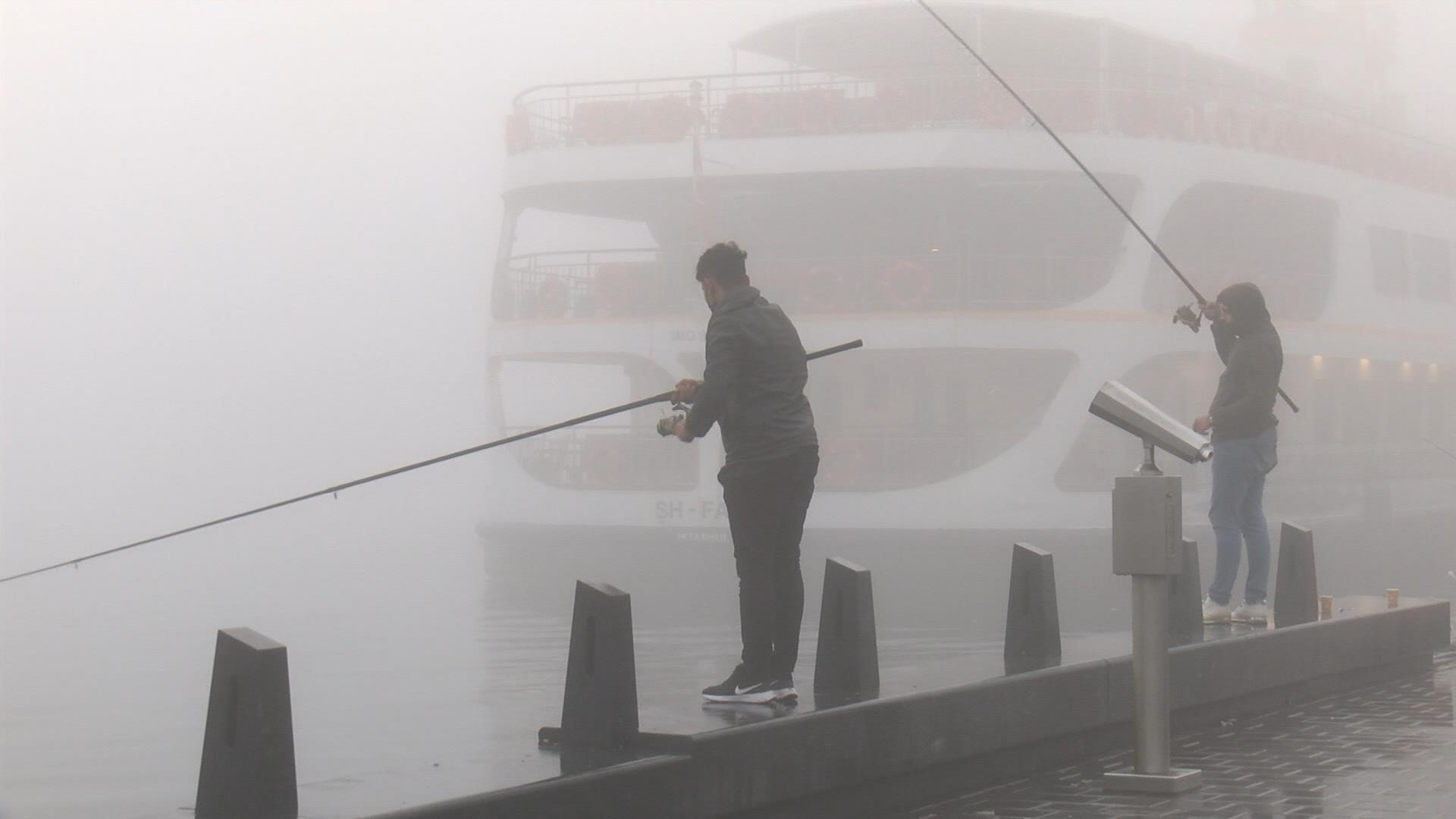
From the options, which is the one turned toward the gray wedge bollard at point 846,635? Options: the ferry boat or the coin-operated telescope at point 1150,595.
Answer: the coin-operated telescope

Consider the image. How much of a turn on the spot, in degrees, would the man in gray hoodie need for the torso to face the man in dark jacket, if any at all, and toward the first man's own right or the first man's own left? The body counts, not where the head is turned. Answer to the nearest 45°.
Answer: approximately 45° to the first man's own left

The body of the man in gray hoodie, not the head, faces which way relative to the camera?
to the viewer's left
